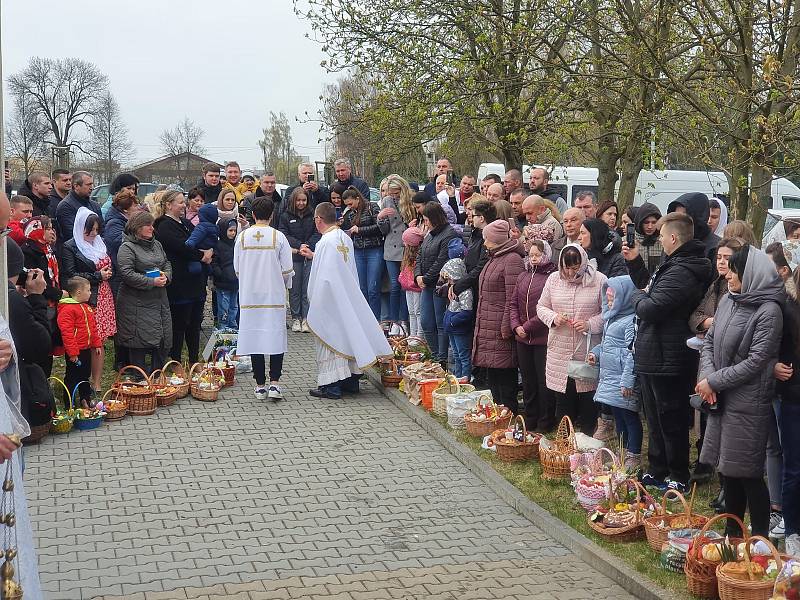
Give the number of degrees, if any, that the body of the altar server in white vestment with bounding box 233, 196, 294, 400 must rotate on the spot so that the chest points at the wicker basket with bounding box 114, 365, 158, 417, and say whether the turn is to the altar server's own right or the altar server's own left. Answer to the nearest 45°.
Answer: approximately 90° to the altar server's own left

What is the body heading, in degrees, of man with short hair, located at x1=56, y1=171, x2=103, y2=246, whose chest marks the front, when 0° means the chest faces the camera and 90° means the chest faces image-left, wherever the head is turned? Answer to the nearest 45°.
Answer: approximately 315°

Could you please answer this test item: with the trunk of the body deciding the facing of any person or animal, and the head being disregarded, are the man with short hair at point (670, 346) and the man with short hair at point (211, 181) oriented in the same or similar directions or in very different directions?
very different directions

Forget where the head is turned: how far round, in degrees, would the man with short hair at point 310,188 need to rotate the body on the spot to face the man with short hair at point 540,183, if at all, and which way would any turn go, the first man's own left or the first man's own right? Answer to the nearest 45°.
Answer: approximately 45° to the first man's own left

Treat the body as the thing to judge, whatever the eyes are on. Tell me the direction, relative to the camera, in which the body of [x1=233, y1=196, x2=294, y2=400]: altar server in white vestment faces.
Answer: away from the camera

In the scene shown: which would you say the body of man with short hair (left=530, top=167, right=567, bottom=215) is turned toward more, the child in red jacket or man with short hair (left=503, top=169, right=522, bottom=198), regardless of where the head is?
the child in red jacket

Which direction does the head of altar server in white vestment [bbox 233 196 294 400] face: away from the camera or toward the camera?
away from the camera

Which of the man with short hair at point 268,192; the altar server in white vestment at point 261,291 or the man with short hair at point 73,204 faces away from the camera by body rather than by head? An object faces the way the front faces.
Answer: the altar server in white vestment
